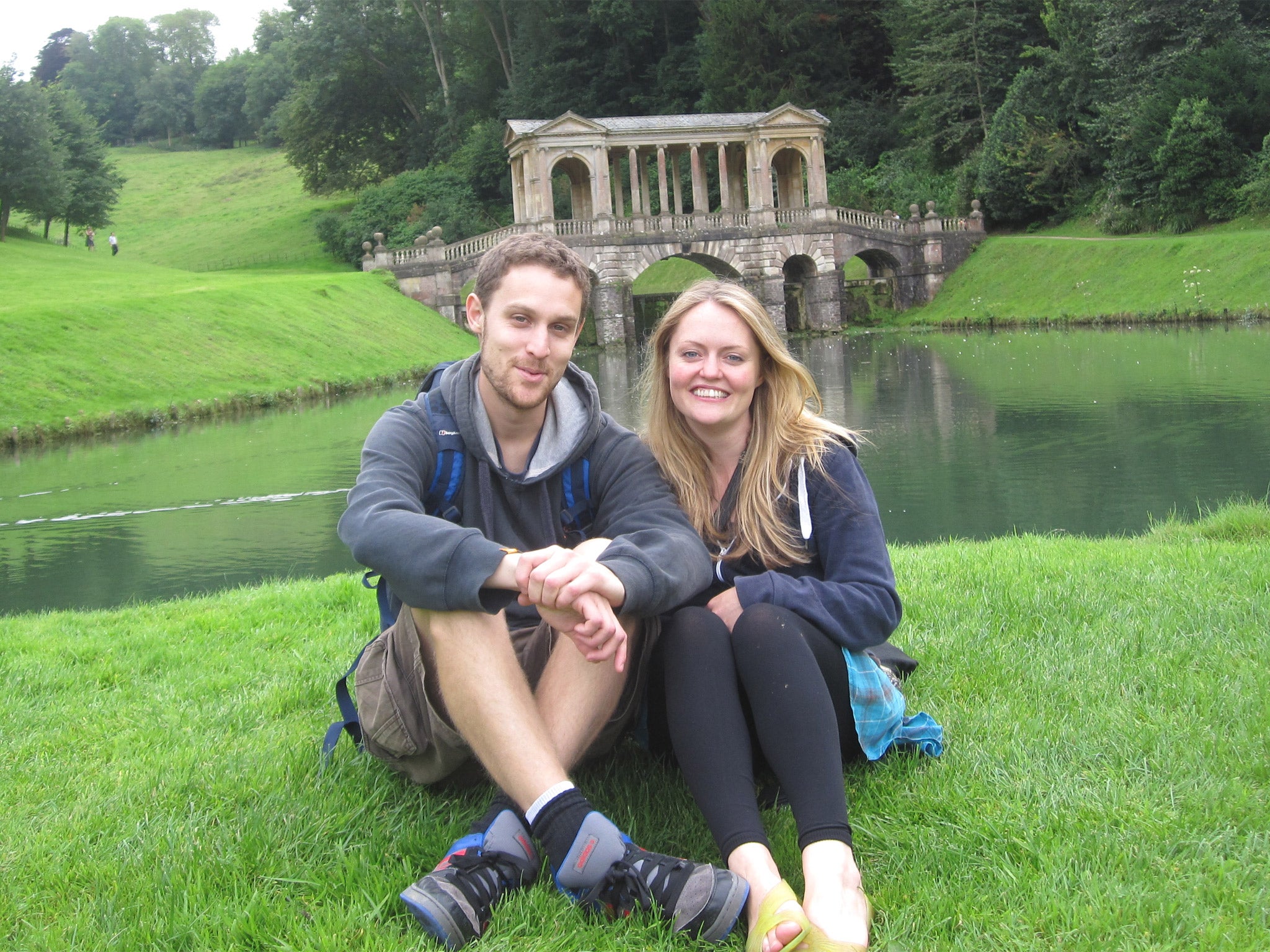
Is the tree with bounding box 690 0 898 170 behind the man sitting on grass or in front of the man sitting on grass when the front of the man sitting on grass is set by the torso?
behind

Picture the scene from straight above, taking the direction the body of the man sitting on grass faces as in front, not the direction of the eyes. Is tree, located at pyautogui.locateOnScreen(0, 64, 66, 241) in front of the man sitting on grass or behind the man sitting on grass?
behind

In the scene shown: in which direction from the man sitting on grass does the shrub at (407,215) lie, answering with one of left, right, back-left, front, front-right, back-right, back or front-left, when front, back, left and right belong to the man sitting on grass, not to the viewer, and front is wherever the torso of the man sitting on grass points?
back

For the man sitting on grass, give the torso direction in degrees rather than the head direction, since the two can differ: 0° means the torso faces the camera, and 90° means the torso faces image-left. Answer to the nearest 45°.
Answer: approximately 0°

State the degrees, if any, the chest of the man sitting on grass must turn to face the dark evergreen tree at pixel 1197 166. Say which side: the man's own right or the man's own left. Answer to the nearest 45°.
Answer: approximately 135° to the man's own left

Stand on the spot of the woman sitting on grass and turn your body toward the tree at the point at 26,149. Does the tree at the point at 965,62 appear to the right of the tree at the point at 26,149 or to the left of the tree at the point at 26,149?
right

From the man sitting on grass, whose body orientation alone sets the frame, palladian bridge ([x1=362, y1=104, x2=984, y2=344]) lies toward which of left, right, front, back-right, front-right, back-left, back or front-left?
back
